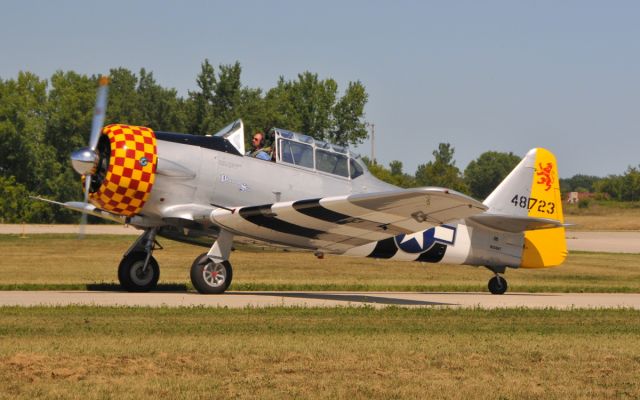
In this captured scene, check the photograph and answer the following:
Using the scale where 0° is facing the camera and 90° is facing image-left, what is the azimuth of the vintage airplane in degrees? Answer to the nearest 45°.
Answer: approximately 45°
